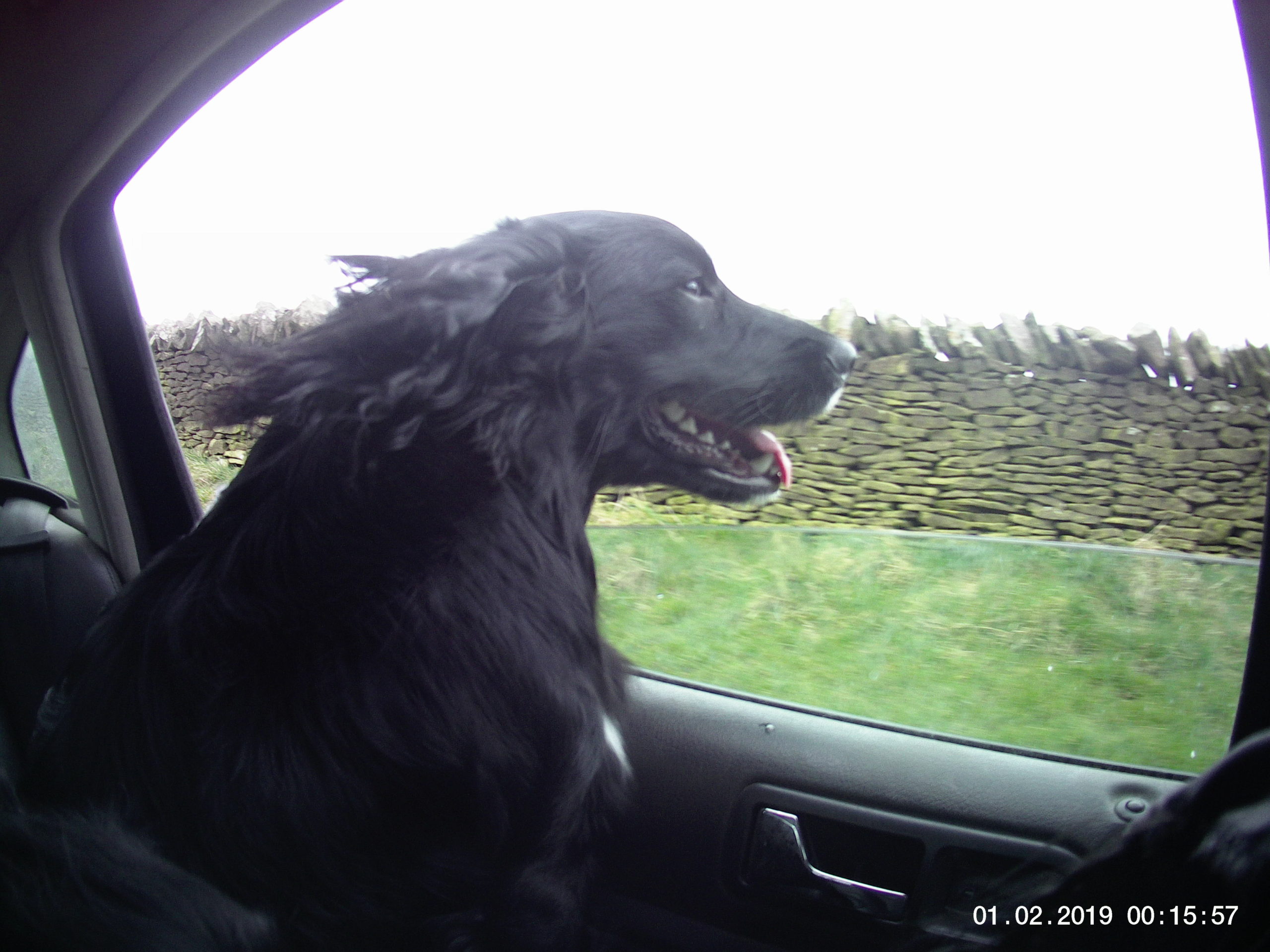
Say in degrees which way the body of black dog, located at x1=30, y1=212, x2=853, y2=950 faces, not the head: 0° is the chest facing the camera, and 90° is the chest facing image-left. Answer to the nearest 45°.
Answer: approximately 270°

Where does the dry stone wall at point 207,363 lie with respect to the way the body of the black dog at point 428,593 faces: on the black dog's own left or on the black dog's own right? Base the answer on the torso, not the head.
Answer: on the black dog's own left
